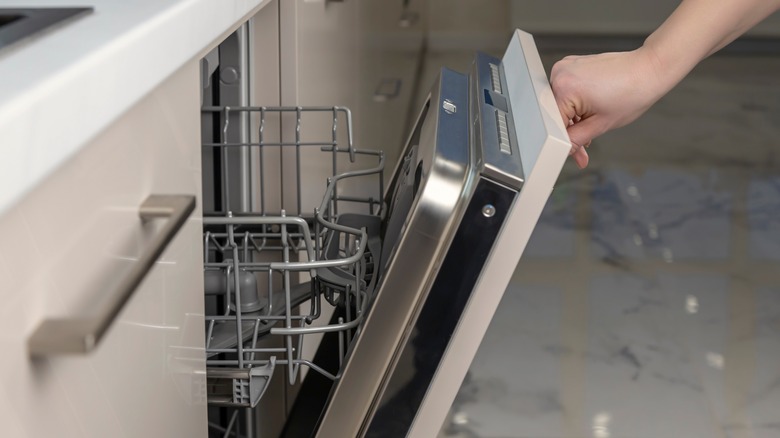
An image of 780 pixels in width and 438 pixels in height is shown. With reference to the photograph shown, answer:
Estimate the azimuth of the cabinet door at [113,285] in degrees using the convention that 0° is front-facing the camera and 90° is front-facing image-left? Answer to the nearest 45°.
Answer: approximately 315°
